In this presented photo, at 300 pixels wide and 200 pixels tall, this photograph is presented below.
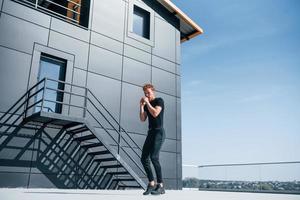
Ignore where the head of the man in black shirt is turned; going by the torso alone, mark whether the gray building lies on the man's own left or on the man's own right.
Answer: on the man's own right

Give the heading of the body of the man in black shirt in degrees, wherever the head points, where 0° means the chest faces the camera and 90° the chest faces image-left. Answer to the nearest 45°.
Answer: approximately 45°

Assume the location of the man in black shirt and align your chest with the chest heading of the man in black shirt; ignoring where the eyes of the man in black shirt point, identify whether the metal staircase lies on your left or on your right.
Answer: on your right
